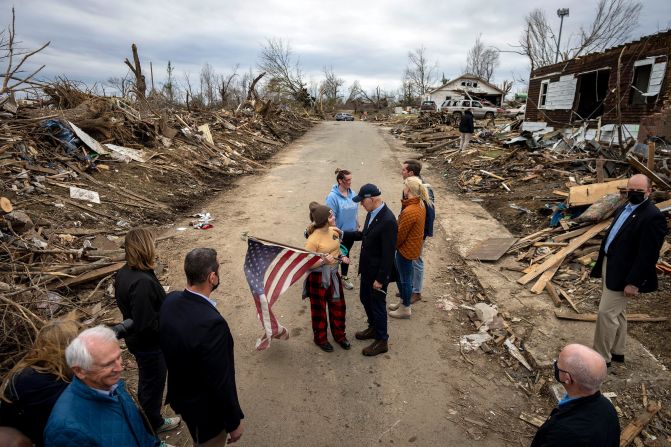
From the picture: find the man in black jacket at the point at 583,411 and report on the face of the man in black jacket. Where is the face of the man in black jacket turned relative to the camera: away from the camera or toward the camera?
away from the camera

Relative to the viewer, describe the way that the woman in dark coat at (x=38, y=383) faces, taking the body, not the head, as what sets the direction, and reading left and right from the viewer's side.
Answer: facing away from the viewer and to the right of the viewer

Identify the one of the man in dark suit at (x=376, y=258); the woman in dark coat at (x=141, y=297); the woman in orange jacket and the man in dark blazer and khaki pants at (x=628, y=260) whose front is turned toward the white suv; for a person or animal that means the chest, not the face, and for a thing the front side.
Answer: the woman in dark coat

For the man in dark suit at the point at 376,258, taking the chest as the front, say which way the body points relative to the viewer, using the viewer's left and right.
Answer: facing to the left of the viewer

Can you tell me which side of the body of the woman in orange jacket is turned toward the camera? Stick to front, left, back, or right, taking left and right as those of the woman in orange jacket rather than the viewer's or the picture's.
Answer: left

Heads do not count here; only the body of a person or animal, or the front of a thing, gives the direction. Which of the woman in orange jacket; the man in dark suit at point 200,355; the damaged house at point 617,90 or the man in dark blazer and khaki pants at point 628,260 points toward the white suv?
the man in dark suit at point 200,355

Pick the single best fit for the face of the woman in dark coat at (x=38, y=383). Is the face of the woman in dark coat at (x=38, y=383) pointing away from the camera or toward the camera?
away from the camera

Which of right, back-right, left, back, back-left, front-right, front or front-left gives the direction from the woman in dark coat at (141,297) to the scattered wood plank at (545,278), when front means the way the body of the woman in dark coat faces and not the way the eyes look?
front-right

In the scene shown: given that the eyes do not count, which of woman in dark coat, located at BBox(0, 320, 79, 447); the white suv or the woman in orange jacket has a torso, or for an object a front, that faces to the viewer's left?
the woman in orange jacket

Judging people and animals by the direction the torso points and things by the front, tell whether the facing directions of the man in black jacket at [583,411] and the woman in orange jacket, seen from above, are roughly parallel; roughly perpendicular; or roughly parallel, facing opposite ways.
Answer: roughly perpendicular

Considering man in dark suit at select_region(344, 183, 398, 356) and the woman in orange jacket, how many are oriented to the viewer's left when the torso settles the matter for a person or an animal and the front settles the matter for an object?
2

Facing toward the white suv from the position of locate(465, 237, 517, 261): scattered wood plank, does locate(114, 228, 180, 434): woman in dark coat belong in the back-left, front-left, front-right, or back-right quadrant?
back-left

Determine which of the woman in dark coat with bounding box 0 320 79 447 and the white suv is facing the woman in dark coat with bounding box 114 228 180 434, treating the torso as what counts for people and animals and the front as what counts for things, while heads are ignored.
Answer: the woman in dark coat with bounding box 0 320 79 447

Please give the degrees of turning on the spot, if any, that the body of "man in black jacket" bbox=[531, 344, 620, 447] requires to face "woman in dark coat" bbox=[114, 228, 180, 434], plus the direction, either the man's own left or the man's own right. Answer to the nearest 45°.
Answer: approximately 45° to the man's own left

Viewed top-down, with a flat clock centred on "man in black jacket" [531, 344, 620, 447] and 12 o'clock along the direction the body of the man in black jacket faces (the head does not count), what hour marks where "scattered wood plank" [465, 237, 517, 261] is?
The scattered wood plank is roughly at 1 o'clock from the man in black jacket.
